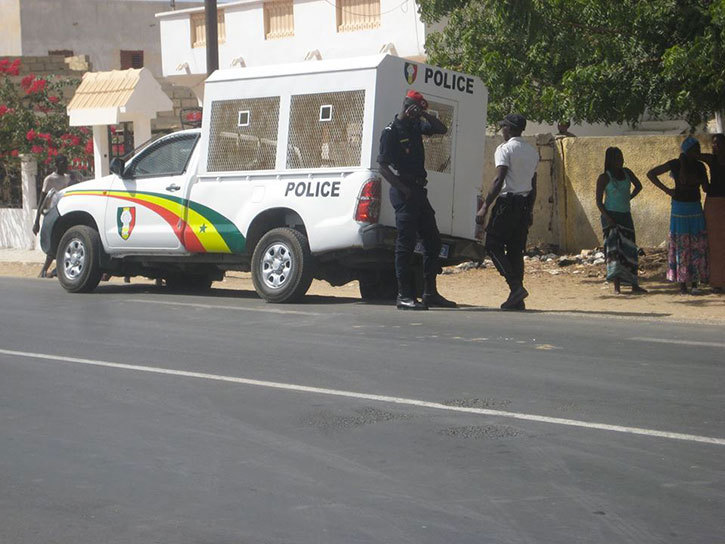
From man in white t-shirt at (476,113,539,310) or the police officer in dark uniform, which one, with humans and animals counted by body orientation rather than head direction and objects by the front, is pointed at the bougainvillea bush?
the man in white t-shirt

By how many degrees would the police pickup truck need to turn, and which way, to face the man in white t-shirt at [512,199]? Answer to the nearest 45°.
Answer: approximately 180°

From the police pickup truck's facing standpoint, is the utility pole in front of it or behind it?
in front

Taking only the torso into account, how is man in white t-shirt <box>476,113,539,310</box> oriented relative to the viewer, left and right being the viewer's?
facing away from the viewer and to the left of the viewer

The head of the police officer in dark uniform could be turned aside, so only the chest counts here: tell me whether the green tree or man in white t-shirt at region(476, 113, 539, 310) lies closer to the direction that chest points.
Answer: the man in white t-shirt

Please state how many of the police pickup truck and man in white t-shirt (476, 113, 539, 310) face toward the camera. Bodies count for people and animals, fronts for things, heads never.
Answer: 0

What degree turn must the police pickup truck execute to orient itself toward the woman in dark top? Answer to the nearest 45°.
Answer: approximately 135° to its right

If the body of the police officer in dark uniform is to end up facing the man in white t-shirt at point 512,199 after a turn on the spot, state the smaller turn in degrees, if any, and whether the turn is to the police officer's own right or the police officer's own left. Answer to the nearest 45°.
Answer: approximately 45° to the police officer's own left

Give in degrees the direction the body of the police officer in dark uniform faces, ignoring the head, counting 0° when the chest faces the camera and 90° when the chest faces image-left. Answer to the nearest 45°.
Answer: approximately 315°

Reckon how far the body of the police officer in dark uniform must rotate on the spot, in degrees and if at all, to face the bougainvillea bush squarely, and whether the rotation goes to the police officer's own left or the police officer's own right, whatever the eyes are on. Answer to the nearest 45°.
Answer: approximately 180°

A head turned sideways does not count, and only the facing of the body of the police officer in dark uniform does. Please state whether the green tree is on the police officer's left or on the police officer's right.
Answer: on the police officer's left

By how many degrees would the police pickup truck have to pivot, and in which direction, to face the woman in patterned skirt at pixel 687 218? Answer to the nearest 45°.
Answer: approximately 135° to its right
